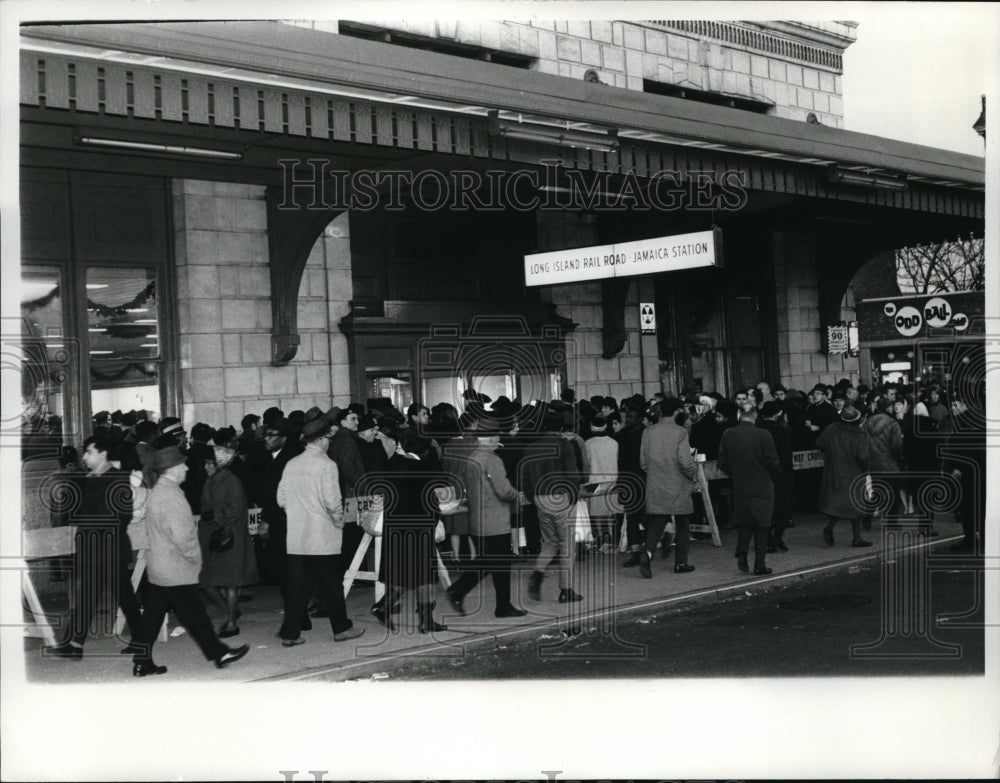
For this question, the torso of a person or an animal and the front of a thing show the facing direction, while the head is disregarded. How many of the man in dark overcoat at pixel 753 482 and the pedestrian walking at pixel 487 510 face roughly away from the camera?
1

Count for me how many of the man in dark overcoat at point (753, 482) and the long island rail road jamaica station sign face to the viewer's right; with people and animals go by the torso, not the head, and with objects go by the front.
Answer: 0

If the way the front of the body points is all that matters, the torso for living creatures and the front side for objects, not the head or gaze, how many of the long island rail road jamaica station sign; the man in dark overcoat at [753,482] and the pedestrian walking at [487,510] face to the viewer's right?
1

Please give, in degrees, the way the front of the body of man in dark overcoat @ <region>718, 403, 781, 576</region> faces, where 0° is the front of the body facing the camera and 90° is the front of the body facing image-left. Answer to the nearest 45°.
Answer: approximately 180°

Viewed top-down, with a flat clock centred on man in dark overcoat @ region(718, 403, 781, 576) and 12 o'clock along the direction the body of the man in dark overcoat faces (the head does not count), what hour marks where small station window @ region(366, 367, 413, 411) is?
The small station window is roughly at 10 o'clock from the man in dark overcoat.

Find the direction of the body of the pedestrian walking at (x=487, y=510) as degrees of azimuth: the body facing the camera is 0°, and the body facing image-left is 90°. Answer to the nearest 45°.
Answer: approximately 270°

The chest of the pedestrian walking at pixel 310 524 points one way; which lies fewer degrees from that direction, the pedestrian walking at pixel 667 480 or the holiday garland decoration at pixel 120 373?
the pedestrian walking

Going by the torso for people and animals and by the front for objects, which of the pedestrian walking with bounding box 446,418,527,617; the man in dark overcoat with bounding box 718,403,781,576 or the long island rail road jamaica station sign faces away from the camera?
the man in dark overcoat

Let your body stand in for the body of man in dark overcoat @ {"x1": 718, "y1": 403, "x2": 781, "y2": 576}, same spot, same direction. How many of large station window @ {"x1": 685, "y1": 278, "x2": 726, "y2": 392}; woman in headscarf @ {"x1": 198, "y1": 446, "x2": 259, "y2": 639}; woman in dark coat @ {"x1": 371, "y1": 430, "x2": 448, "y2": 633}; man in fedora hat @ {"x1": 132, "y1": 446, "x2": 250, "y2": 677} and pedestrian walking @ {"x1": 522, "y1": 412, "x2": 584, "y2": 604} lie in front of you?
1

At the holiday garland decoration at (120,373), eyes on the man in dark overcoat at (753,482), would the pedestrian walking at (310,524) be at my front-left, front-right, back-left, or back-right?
front-right

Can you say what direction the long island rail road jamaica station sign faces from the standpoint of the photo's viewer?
facing the viewer and to the left of the viewer

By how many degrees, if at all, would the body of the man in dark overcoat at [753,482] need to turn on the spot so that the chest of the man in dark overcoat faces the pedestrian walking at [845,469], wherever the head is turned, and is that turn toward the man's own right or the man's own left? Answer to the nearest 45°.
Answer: approximately 45° to the man's own right
